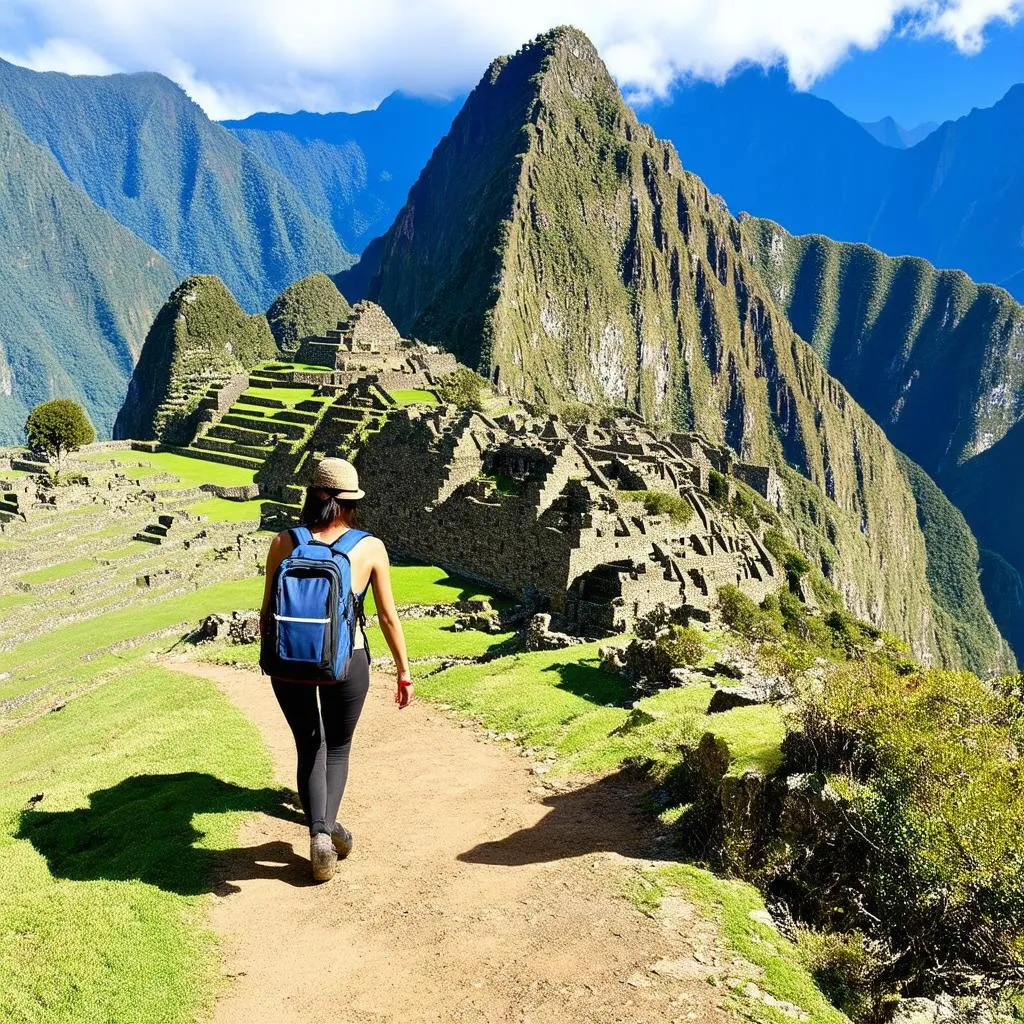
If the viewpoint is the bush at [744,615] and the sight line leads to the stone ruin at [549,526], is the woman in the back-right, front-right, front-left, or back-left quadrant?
back-left

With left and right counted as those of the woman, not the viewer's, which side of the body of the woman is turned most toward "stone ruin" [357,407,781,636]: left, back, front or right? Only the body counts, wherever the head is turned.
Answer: front

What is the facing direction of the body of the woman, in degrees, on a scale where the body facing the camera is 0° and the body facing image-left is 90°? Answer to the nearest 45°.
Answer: approximately 180°
